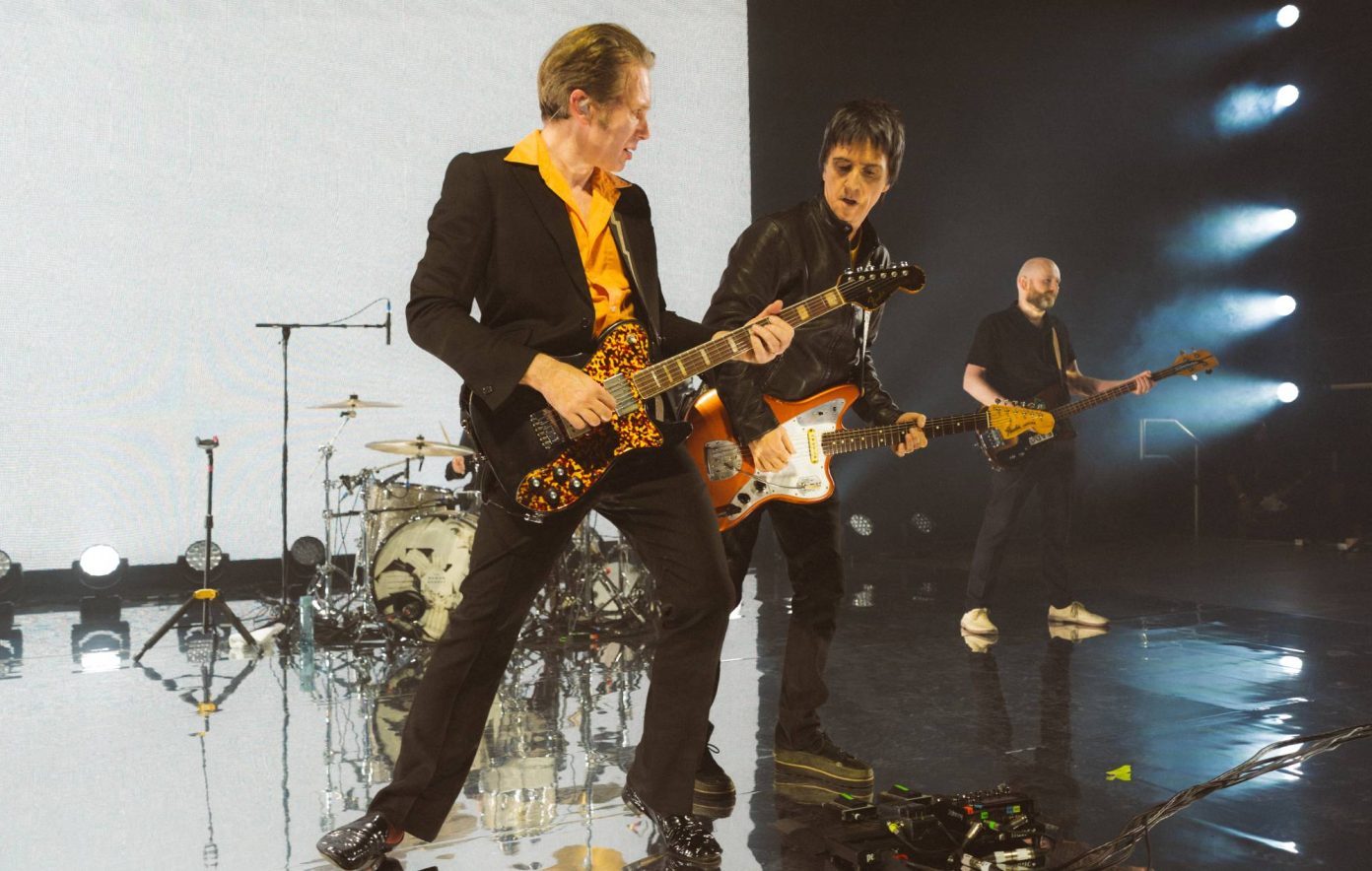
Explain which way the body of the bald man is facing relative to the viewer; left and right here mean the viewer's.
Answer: facing the viewer and to the right of the viewer

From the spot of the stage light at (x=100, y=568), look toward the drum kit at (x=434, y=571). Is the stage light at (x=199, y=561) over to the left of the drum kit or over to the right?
left

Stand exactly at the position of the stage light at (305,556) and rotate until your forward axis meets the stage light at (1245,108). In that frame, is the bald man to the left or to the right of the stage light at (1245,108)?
right

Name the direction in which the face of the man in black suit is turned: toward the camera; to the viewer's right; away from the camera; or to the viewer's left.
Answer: to the viewer's right

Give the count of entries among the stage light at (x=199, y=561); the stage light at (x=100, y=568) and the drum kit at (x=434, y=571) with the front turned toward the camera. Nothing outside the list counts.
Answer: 3

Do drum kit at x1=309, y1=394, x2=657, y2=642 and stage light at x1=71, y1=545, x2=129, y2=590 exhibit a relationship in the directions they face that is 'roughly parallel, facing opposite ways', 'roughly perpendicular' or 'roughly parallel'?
roughly parallel

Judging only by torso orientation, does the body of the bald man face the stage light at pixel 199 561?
no

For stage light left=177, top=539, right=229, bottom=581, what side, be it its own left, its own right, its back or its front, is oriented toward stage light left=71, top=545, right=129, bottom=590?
right

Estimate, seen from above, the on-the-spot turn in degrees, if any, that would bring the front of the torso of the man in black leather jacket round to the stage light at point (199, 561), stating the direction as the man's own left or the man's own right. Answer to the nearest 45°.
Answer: approximately 180°

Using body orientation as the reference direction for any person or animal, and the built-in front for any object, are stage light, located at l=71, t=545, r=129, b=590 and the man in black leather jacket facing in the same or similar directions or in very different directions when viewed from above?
same or similar directions

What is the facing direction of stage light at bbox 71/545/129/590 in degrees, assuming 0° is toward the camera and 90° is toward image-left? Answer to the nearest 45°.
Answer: approximately 0°

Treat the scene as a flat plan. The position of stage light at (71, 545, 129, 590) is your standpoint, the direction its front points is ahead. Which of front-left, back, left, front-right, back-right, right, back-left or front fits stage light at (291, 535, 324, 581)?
left

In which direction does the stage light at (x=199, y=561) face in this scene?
toward the camera

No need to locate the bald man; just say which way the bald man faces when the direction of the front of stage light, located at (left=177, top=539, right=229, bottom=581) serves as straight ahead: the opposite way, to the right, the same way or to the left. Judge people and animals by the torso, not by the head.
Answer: the same way

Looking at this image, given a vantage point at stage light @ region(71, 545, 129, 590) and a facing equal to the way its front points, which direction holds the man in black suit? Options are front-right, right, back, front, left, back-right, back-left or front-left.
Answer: front

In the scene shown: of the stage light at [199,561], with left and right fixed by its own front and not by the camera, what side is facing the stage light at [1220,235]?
left

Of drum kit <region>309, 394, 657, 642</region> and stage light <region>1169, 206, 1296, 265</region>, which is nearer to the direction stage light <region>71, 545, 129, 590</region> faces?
the drum kit

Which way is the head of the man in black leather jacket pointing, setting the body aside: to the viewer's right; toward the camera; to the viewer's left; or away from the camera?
toward the camera

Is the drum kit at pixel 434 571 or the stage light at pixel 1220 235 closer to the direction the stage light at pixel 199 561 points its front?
the drum kit
